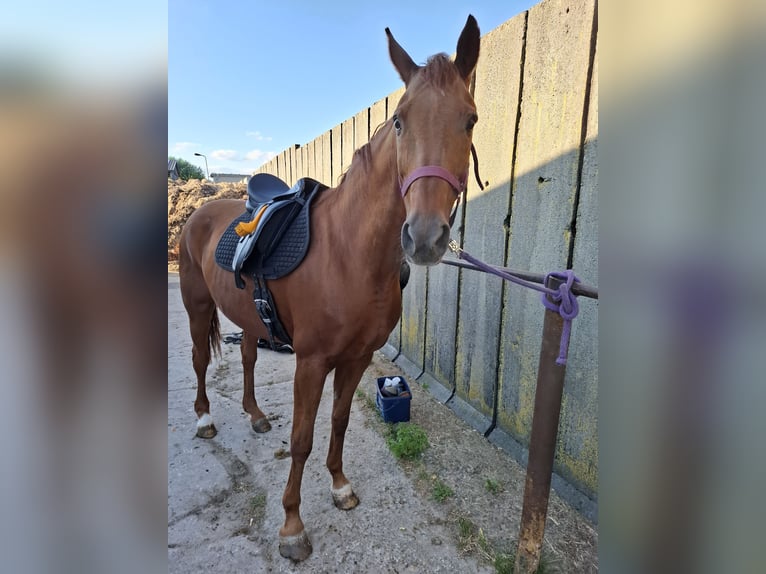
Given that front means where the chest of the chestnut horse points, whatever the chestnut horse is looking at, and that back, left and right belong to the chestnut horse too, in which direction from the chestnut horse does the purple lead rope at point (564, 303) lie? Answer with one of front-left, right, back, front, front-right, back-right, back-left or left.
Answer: front

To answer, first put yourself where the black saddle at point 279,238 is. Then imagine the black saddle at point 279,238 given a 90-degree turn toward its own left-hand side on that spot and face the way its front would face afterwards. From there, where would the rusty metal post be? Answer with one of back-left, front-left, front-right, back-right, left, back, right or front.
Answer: right

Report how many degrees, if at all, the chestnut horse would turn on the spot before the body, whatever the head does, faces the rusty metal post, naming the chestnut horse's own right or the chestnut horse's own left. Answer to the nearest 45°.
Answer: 0° — it already faces it

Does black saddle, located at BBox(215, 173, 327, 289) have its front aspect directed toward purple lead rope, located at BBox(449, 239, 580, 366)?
yes

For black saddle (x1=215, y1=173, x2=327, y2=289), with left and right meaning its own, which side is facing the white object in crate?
left

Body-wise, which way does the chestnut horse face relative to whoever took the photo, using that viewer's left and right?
facing the viewer and to the right of the viewer

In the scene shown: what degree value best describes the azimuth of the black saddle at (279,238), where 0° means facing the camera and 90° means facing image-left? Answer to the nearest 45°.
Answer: approximately 315°

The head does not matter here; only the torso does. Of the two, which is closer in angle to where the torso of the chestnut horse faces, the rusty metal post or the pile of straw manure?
the rusty metal post

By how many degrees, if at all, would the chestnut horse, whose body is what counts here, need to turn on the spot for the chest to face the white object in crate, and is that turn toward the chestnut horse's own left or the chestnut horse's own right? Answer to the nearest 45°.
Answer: approximately 135° to the chestnut horse's own left
